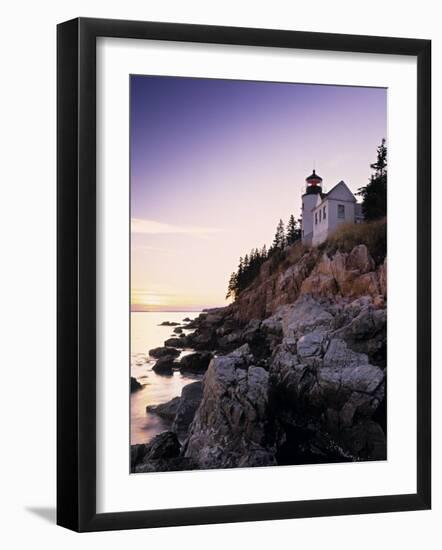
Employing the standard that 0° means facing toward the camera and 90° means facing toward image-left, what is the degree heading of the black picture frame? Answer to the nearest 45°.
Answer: approximately 315°
